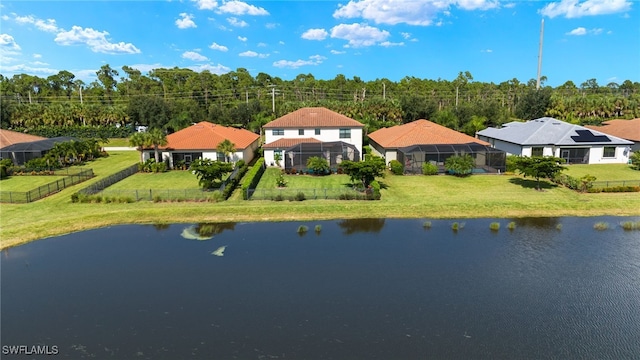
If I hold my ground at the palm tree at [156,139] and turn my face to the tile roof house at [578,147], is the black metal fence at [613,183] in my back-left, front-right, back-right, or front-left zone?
front-right

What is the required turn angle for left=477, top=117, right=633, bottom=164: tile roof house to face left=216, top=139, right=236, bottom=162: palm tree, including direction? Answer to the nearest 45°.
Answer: approximately 135° to its left

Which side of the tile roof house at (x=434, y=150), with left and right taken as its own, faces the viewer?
back

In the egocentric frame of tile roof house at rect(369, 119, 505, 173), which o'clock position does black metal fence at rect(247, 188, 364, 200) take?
The black metal fence is roughly at 7 o'clock from the tile roof house.

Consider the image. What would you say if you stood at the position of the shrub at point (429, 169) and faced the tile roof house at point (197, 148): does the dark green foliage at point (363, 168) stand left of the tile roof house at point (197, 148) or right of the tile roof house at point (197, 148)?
left

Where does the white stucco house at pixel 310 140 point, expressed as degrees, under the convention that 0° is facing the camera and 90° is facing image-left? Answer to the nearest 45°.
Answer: approximately 180°

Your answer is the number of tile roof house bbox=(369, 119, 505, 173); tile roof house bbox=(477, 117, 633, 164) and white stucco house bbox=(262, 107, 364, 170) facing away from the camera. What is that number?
3

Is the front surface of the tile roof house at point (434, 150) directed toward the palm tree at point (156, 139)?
no

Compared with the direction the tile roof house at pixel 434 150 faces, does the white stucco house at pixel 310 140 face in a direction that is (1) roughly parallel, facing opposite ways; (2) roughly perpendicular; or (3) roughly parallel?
roughly parallel

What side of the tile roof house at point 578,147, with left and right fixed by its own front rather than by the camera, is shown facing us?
back

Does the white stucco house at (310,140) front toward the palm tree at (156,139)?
no

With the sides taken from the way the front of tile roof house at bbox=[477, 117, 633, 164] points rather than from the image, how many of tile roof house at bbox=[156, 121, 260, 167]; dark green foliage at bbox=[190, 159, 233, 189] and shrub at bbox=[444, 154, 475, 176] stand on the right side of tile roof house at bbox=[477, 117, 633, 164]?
0

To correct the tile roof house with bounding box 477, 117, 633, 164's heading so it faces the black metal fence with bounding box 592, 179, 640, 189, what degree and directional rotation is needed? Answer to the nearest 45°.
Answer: approximately 180°

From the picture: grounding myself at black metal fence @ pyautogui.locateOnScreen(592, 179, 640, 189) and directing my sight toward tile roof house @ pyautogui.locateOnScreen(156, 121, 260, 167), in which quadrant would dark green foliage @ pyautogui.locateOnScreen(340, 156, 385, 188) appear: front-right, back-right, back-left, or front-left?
front-left

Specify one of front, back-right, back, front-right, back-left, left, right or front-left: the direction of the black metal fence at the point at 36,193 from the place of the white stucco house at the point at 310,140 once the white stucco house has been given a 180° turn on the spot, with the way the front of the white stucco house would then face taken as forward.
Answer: front-right

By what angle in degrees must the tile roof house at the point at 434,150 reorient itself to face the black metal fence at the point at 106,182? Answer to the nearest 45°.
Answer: approximately 135° to its left

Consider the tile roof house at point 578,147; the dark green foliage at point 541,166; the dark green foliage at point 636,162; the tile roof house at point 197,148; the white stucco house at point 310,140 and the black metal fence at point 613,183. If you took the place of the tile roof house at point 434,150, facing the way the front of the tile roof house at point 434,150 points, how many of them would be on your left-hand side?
2

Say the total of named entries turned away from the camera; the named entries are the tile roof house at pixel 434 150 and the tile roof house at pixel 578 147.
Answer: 2
